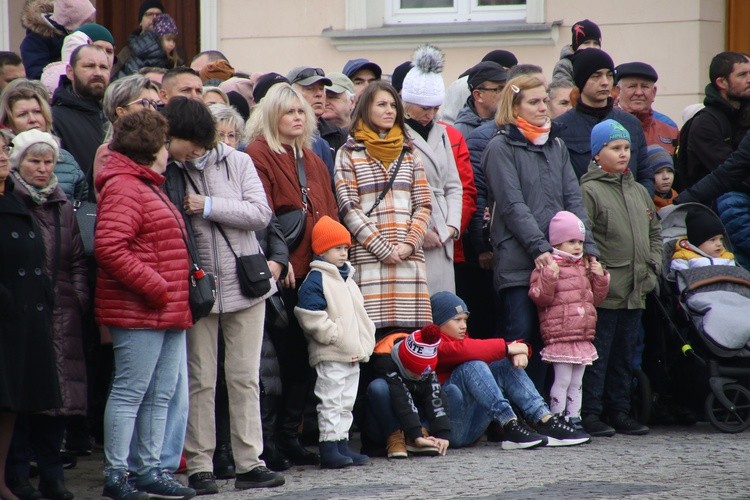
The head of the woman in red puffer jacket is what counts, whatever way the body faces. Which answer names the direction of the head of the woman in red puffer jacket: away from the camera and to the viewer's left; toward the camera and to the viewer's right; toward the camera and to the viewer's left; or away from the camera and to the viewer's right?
away from the camera and to the viewer's right

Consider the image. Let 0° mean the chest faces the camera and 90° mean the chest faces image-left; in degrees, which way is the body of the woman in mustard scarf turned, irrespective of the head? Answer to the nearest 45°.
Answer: approximately 315°

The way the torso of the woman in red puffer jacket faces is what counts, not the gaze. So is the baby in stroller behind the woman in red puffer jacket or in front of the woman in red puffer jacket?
in front

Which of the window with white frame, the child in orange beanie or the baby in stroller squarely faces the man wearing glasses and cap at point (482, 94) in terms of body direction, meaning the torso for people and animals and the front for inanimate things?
the window with white frame

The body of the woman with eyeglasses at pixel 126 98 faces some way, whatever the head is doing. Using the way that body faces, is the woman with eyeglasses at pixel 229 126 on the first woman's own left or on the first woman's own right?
on the first woman's own left

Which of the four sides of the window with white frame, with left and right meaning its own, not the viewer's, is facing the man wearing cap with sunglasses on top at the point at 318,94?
front

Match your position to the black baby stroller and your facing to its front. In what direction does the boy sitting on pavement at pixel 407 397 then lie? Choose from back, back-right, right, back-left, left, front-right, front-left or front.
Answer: right

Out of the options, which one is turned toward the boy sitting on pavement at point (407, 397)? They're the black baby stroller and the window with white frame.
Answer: the window with white frame

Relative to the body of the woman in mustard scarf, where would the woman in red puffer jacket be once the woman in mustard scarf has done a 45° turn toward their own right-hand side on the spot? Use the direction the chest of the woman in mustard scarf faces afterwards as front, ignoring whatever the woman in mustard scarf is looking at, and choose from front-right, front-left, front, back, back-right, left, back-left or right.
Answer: front-right

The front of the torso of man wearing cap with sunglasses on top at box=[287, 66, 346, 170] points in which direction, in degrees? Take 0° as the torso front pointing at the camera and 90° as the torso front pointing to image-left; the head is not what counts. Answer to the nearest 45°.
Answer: approximately 315°

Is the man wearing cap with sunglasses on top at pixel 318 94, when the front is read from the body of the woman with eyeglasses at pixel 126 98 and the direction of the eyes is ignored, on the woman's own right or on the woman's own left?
on the woman's own left

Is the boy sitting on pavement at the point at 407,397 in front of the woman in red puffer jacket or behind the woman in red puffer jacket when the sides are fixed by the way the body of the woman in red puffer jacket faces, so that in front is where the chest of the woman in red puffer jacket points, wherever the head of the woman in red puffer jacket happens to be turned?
in front
